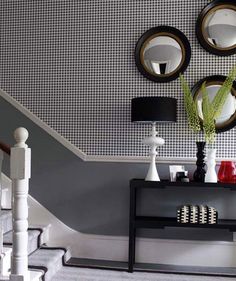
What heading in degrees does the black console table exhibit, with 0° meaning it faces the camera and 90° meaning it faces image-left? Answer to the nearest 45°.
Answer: approximately 0°

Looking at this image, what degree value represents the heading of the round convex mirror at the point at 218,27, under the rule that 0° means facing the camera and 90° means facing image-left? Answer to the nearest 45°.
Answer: approximately 0°

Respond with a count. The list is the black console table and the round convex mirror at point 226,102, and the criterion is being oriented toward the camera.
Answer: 2
